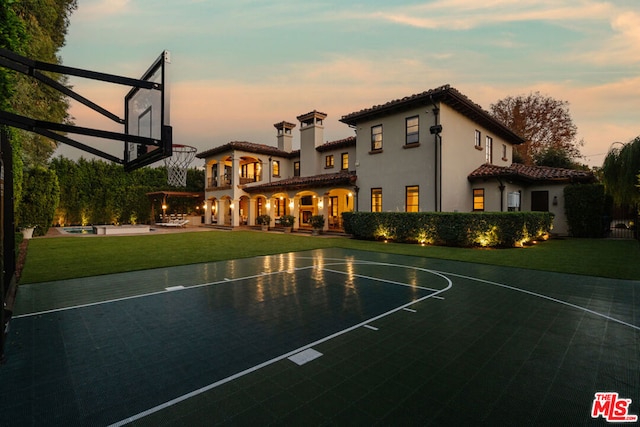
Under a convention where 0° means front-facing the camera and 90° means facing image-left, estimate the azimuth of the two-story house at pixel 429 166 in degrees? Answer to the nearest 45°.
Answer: approximately 45°

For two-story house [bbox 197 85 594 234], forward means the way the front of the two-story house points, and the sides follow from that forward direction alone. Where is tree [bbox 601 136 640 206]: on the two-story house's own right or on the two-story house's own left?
on the two-story house's own left

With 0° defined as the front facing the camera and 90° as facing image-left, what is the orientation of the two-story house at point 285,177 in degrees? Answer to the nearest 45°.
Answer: approximately 45°

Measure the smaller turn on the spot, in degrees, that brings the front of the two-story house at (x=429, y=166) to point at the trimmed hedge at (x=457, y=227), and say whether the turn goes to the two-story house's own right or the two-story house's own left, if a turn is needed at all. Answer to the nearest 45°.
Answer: approximately 45° to the two-story house's own left

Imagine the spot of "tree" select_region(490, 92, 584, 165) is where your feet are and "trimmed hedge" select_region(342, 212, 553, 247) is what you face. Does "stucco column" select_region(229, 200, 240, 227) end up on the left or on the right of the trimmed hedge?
right

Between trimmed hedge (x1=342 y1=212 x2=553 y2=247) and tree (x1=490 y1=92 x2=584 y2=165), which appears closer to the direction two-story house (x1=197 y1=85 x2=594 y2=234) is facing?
the trimmed hedge

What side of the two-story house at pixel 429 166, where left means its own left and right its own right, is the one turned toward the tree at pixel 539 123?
back
